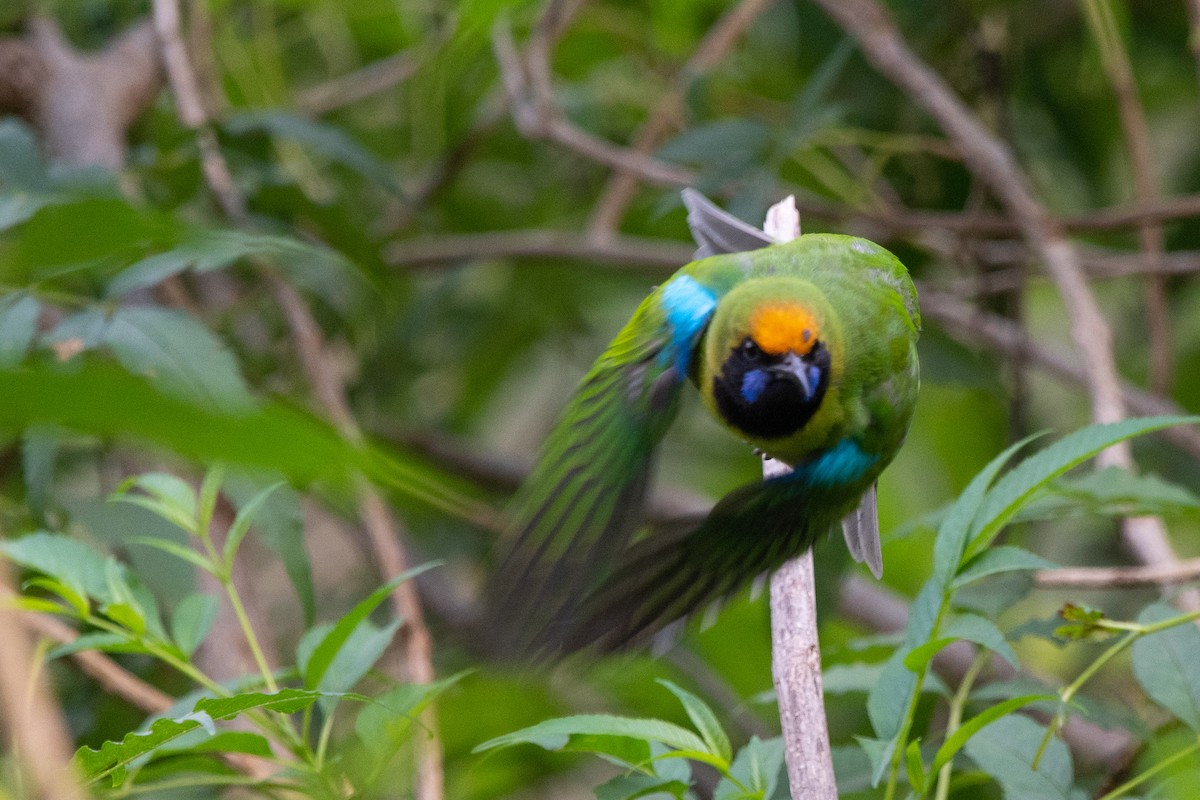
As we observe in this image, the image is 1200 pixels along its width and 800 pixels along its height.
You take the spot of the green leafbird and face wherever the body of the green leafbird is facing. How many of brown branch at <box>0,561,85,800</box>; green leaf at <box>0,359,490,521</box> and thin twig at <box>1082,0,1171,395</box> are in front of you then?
2

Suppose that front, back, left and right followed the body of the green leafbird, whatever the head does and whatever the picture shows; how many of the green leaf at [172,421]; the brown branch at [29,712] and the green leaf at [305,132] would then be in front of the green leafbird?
2

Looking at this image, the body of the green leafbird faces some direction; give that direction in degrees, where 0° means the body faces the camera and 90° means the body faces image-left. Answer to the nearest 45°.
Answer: approximately 0°

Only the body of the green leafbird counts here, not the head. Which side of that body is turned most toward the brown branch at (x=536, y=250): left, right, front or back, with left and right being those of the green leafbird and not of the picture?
back
